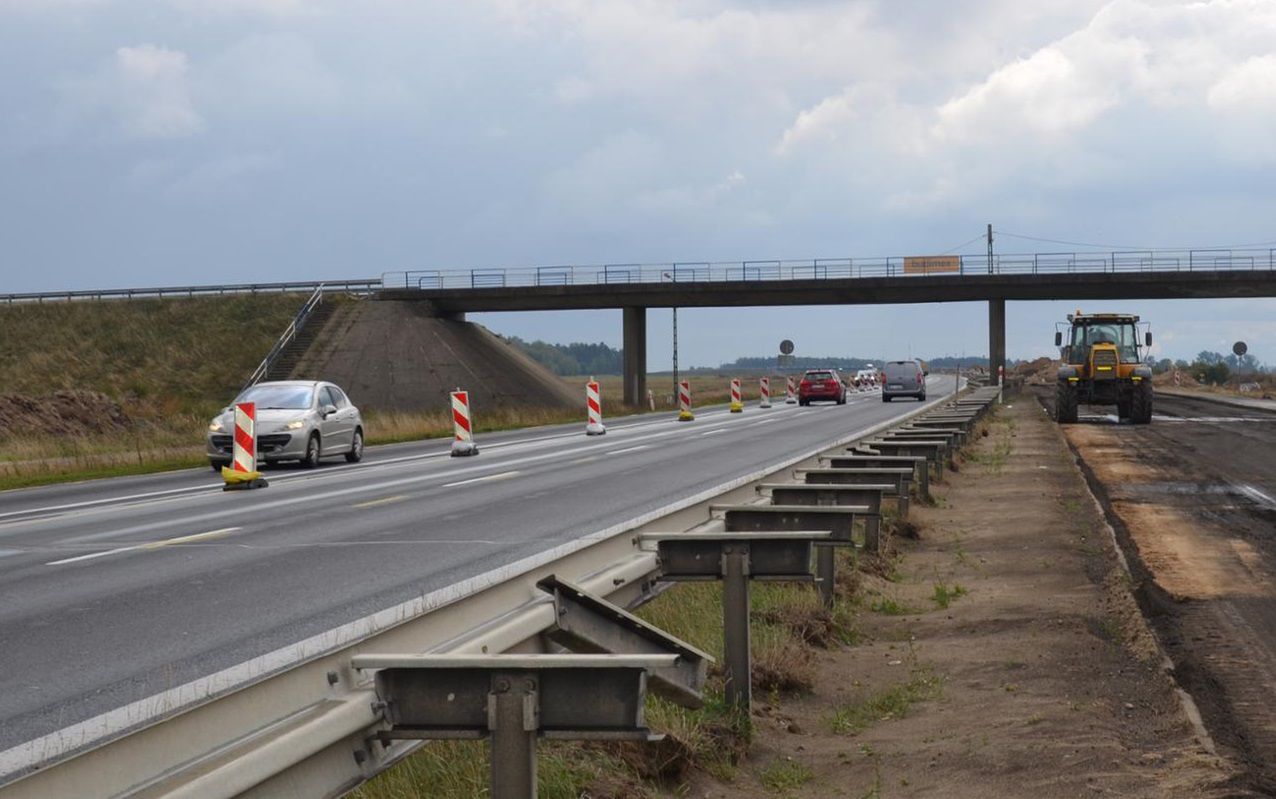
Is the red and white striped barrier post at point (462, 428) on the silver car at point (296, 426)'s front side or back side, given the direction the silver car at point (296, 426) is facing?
on the back side

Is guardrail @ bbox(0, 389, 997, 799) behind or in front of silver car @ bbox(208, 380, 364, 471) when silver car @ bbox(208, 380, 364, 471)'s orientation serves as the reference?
in front

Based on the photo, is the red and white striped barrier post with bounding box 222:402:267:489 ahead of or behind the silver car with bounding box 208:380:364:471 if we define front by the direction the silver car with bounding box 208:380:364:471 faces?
ahead

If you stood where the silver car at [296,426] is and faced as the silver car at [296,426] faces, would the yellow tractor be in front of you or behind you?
behind

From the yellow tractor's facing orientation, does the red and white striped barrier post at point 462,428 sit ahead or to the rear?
ahead

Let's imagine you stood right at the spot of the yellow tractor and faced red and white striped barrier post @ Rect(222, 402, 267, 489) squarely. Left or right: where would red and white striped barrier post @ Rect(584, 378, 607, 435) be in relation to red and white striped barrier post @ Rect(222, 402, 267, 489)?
right

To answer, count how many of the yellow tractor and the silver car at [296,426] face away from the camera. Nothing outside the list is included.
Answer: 0

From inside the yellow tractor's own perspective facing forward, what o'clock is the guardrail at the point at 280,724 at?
The guardrail is roughly at 12 o'clock from the yellow tractor.

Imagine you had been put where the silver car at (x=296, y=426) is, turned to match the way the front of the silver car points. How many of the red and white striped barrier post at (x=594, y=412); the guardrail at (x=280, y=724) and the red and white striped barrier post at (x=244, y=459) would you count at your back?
1

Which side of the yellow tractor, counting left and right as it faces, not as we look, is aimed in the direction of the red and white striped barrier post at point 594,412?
right

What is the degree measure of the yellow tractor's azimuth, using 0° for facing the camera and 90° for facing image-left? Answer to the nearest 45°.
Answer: approximately 0°

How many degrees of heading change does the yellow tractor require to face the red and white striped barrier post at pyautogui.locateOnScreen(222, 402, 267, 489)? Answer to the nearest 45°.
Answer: approximately 45° to its right

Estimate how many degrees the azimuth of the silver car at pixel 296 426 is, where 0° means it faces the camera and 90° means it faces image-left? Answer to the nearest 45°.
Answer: approximately 45°
